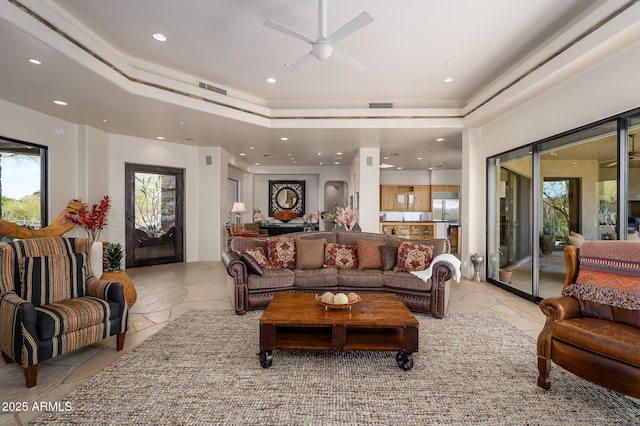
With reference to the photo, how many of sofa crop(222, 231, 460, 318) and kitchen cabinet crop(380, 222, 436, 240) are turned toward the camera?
2

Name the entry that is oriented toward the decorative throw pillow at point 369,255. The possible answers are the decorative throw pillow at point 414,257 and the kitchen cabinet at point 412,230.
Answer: the kitchen cabinet

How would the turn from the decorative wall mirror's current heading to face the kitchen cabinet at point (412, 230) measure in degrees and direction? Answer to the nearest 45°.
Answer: approximately 90° to its left

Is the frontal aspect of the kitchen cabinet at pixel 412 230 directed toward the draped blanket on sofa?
yes

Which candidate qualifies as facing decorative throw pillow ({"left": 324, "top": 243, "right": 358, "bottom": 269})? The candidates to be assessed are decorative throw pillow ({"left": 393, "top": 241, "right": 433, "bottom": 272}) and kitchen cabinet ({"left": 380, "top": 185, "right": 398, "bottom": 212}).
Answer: the kitchen cabinet

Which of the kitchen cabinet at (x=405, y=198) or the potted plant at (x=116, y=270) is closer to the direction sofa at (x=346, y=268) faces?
the potted plant

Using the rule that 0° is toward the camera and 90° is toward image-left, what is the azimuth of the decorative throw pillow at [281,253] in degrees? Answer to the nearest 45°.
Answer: approximately 0°
